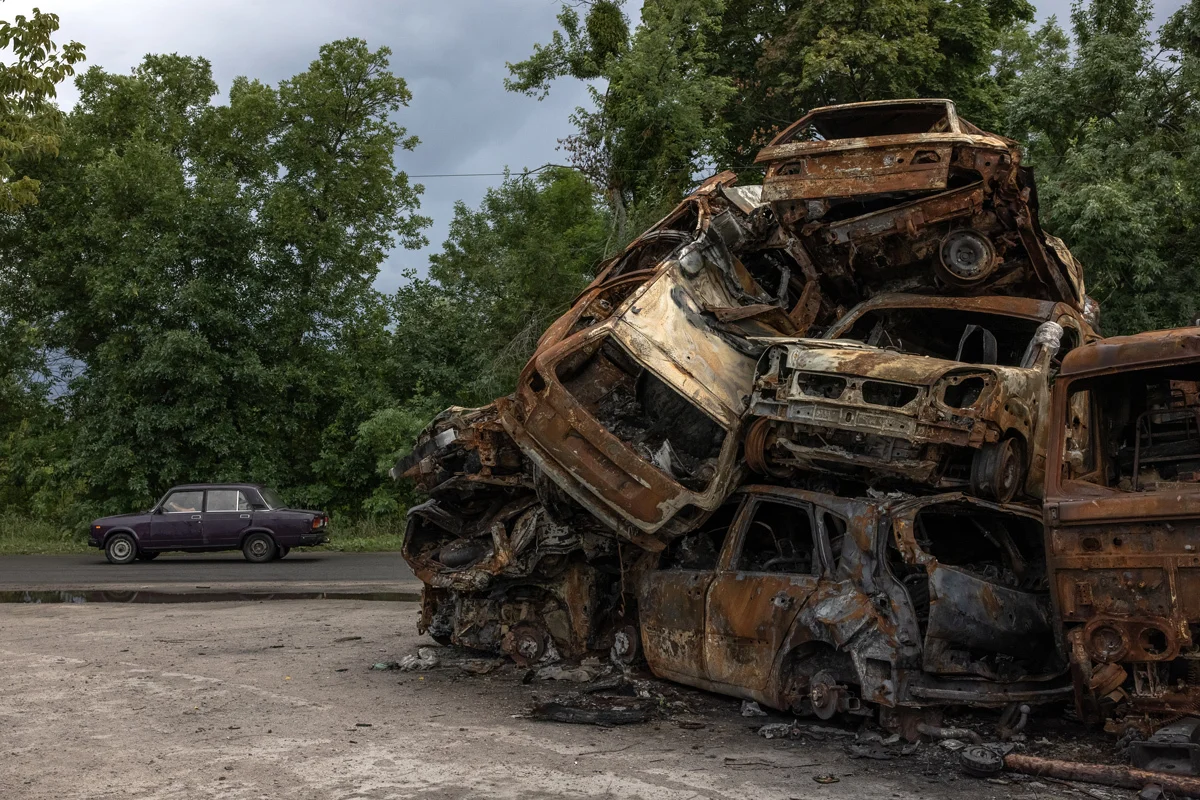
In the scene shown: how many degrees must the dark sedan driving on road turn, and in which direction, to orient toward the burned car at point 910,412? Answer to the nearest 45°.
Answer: approximately 90° to its left

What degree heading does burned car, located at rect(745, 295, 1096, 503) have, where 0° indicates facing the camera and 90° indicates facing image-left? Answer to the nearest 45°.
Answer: approximately 45°

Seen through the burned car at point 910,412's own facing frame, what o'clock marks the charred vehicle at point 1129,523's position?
The charred vehicle is roughly at 9 o'clock from the burned car.

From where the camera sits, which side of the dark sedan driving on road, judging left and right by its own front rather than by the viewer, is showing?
left

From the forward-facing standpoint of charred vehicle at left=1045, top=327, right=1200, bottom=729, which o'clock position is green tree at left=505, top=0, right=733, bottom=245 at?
The green tree is roughly at 5 o'clock from the charred vehicle.

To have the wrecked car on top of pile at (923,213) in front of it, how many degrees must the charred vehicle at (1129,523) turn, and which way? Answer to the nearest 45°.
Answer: approximately 135° to its right
